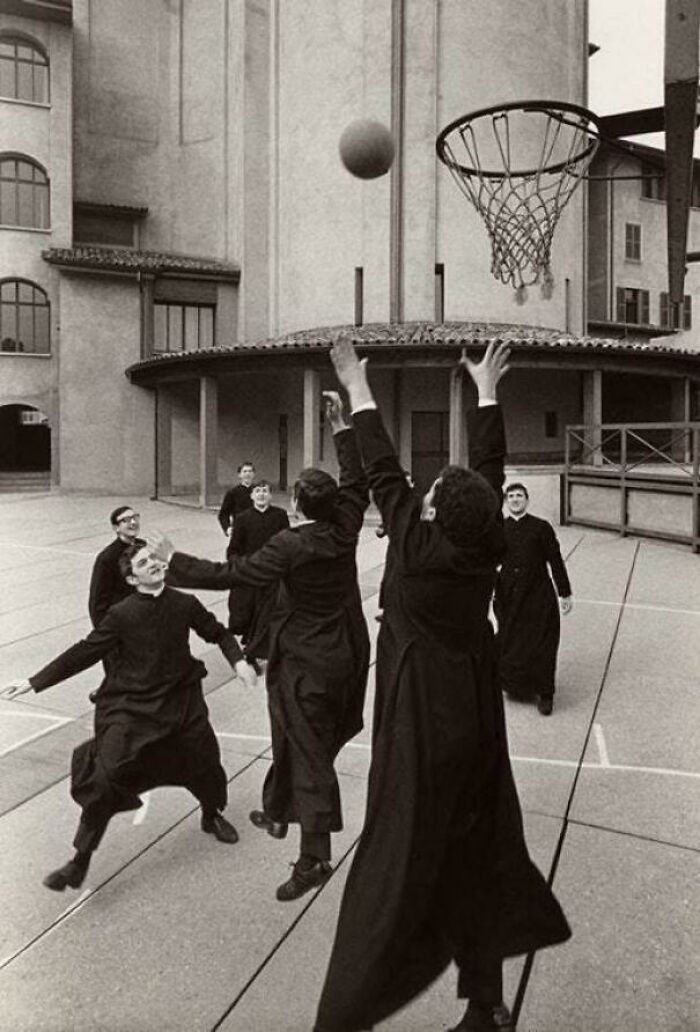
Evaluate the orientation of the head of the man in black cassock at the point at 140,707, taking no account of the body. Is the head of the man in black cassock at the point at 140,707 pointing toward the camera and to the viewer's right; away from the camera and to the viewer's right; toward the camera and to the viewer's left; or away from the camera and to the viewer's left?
toward the camera and to the viewer's right

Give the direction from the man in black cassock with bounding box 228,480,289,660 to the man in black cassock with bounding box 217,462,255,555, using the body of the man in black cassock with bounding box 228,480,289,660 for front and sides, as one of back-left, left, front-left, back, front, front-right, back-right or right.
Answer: back

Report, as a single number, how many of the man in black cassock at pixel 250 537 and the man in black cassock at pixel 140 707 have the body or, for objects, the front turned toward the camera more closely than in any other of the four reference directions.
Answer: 2

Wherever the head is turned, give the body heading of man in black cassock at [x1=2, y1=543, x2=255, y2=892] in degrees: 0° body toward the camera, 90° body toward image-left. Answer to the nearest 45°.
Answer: approximately 0°
